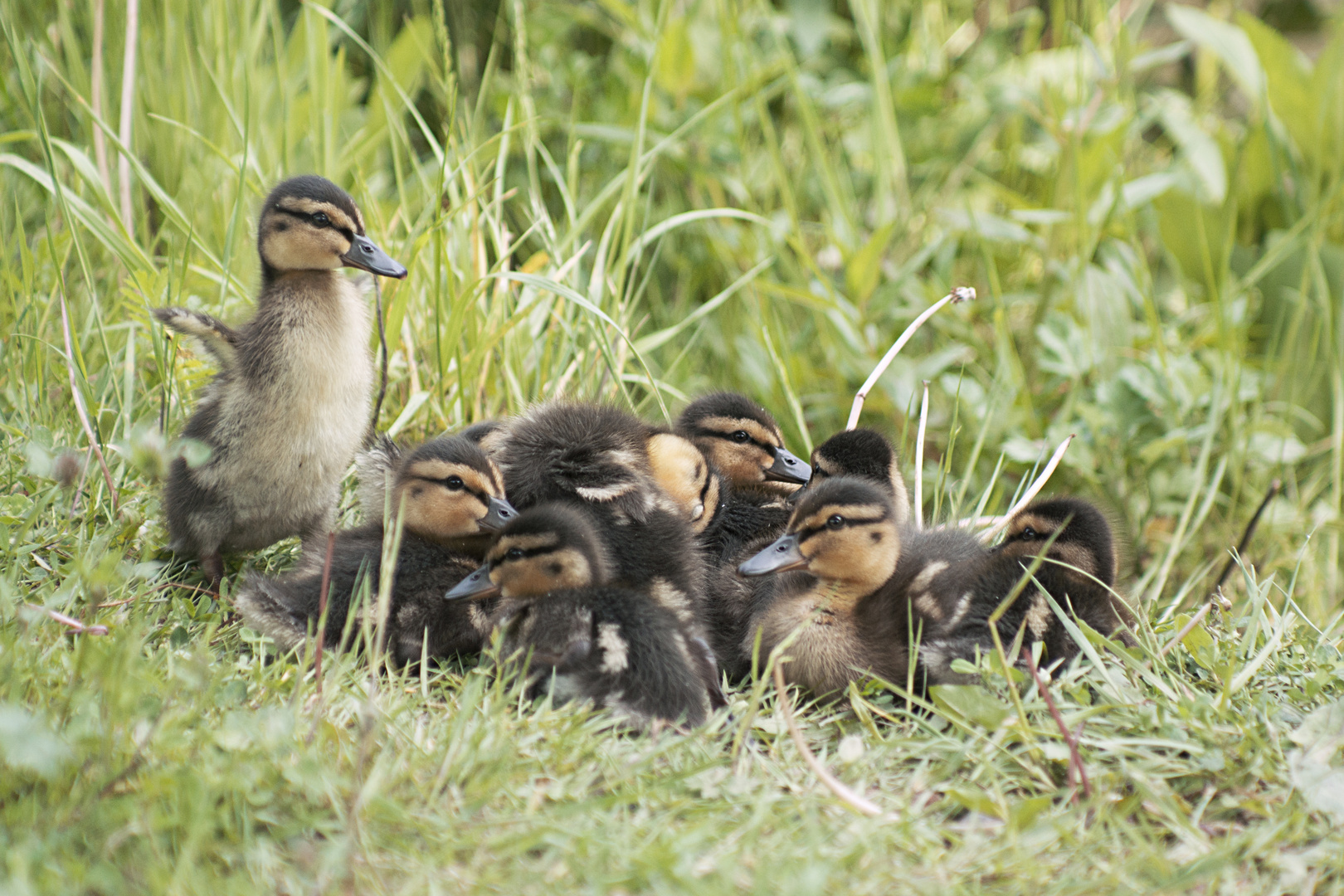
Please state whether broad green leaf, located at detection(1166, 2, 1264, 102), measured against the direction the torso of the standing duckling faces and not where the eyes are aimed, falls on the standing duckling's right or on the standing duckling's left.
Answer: on the standing duckling's left

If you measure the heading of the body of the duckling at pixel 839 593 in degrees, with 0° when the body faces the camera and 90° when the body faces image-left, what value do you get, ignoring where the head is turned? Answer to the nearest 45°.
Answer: approximately 45°

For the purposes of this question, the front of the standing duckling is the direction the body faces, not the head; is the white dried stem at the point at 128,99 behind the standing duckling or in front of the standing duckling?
behind

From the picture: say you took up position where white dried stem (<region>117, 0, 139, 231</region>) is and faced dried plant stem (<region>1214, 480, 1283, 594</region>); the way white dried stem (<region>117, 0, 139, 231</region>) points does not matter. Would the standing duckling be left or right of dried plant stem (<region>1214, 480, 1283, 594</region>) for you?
right

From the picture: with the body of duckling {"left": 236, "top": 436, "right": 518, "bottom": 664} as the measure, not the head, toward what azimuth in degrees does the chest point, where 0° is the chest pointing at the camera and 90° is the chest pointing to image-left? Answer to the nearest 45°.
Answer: approximately 270°

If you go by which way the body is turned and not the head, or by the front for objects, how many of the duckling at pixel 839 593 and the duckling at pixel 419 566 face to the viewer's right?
1
